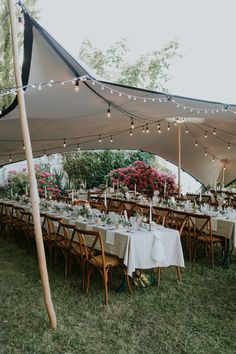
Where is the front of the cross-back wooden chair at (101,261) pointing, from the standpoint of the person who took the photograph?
facing away from the viewer and to the right of the viewer

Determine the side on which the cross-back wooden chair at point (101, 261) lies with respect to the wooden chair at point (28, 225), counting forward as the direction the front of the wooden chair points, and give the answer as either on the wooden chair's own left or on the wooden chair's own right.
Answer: on the wooden chair's own right

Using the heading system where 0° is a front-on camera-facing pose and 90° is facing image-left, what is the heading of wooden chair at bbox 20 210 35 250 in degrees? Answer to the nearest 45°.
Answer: approximately 225°

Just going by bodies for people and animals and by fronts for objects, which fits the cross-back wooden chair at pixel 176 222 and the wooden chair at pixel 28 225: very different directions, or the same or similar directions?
very different directions

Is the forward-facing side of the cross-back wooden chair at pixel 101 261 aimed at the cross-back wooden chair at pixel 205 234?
yes
